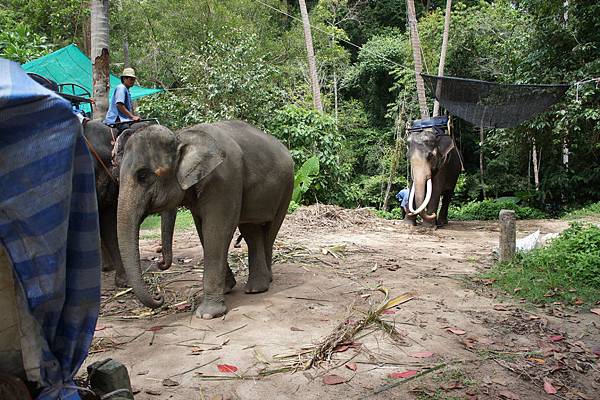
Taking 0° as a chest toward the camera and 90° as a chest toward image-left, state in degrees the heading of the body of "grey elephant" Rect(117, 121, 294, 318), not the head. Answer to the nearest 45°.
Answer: approximately 45°

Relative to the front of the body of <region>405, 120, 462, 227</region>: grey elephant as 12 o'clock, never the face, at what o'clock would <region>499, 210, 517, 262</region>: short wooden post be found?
The short wooden post is roughly at 10 o'clock from the grey elephant.

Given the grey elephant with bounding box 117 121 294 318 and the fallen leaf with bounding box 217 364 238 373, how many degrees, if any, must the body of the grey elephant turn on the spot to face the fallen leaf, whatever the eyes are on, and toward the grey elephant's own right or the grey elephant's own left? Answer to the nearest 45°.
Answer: approximately 45° to the grey elephant's own left

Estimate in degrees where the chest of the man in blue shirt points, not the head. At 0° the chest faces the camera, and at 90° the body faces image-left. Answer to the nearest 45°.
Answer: approximately 270°

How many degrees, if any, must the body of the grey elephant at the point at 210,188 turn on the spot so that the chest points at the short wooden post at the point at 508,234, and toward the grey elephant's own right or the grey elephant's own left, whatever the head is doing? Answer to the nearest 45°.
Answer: approximately 135° to the grey elephant's own left

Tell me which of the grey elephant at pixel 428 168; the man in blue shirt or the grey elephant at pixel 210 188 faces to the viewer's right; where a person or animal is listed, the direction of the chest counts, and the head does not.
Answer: the man in blue shirt

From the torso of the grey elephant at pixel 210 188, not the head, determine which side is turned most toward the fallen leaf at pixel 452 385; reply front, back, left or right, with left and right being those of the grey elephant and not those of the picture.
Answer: left

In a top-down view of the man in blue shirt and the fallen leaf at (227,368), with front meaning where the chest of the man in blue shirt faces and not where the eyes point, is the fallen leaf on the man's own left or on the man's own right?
on the man's own right

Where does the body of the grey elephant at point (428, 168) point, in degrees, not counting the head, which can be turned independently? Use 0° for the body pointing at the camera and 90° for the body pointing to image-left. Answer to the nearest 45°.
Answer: approximately 45°
